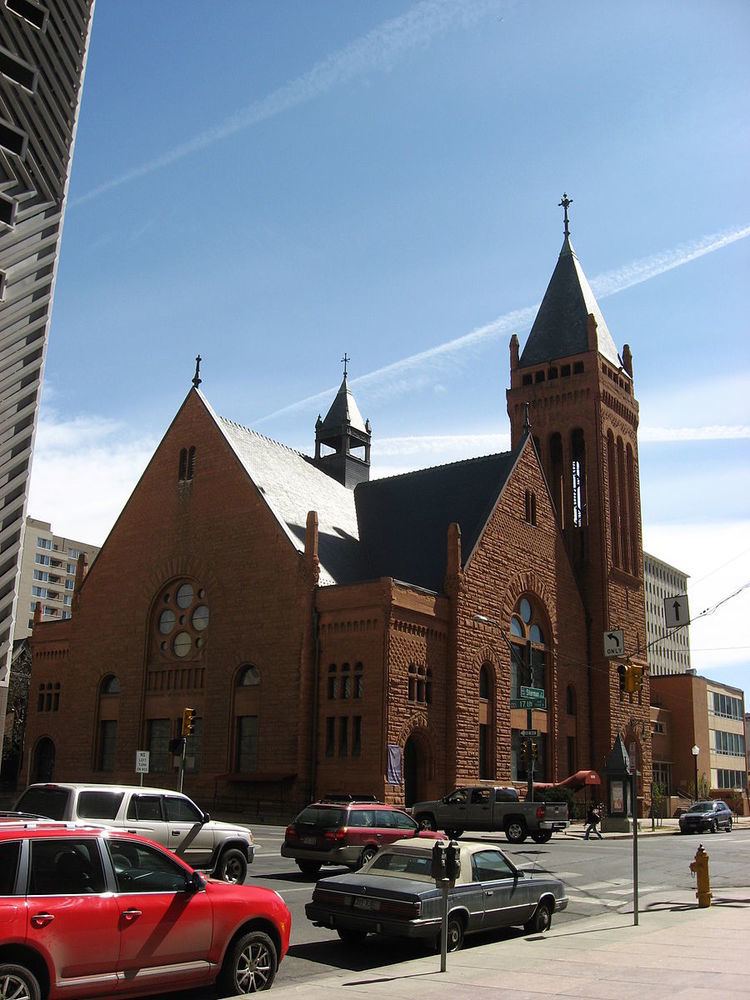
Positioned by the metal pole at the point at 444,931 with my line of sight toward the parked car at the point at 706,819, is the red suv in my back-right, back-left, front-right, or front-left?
back-left

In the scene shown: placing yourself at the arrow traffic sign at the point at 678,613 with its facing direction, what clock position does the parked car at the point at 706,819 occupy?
The parked car is roughly at 6 o'clock from the arrow traffic sign.

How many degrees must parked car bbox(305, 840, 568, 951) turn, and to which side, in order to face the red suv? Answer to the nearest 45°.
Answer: approximately 180°

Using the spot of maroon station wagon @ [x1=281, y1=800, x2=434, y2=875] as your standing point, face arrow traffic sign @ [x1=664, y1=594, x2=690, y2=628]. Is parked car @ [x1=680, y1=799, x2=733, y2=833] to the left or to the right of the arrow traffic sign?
left

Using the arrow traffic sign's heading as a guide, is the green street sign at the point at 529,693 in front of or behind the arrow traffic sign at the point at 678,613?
behind

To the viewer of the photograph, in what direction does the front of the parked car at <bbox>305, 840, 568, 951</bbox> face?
facing away from the viewer and to the right of the viewer

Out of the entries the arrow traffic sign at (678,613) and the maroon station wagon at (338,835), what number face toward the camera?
1

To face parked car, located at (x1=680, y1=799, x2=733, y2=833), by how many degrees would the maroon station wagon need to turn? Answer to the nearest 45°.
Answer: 0° — it already faces it
